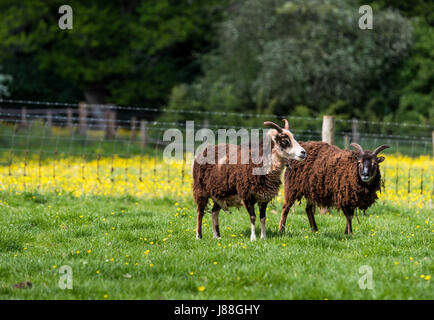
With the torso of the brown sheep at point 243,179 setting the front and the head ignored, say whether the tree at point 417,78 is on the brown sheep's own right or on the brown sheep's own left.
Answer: on the brown sheep's own left

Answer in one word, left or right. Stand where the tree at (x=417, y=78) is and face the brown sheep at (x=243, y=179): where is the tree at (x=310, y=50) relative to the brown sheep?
right

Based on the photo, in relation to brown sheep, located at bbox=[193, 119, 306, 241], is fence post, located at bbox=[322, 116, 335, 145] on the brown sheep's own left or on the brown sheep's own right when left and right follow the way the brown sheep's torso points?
on the brown sheep's own left

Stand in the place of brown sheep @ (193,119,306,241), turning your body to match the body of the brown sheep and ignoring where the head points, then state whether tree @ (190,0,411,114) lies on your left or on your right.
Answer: on your left

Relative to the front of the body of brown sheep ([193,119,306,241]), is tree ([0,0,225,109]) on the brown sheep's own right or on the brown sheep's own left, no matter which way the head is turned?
on the brown sheep's own left

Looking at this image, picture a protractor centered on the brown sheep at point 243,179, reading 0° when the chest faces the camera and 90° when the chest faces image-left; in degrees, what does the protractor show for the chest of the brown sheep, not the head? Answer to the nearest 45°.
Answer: approximately 270°
